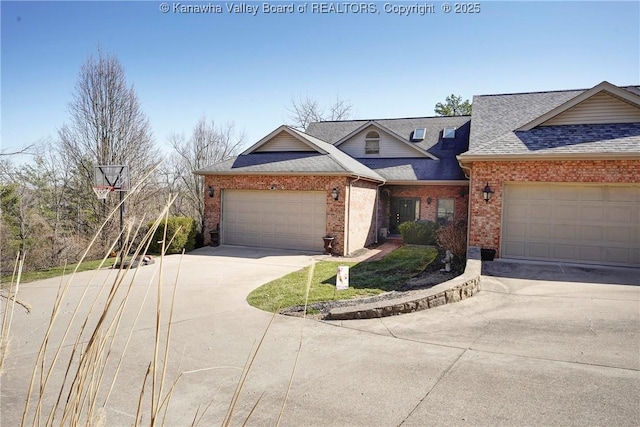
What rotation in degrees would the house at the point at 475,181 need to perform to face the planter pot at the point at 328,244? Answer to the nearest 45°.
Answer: approximately 90° to its right

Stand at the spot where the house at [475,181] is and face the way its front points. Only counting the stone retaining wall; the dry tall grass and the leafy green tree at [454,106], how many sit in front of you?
2

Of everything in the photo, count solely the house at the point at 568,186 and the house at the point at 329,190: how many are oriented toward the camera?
2

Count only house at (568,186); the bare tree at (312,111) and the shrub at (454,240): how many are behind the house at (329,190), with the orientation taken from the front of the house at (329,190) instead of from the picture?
1

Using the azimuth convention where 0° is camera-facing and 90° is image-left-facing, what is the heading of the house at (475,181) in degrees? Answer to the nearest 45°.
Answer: approximately 0°

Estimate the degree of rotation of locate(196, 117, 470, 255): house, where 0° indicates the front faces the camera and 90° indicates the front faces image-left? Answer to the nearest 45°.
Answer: approximately 0°

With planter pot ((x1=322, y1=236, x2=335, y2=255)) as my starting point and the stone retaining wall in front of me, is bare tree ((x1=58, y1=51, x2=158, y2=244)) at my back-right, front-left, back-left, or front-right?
back-right

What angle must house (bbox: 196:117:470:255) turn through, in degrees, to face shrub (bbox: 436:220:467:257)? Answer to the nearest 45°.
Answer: approximately 45° to its left
